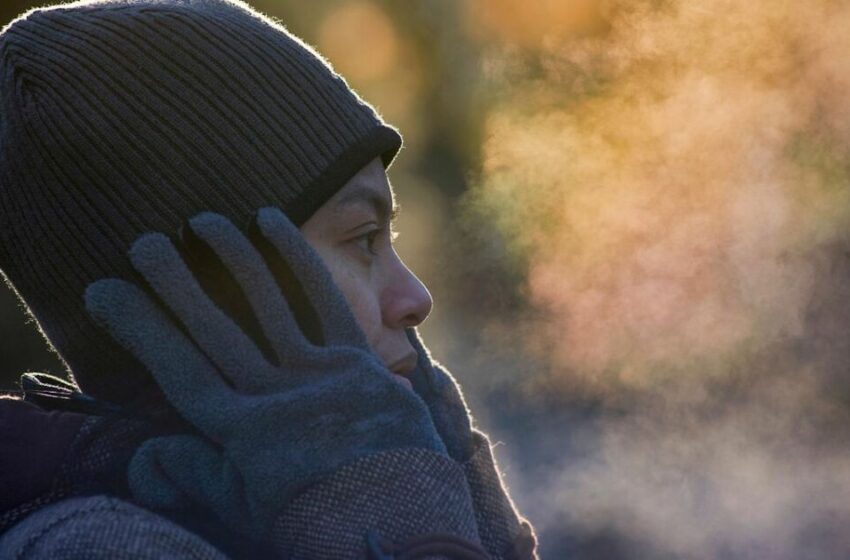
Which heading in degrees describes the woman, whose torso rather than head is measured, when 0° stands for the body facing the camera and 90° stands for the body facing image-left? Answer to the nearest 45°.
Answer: approximately 270°

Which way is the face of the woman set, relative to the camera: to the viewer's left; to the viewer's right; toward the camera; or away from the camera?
to the viewer's right
